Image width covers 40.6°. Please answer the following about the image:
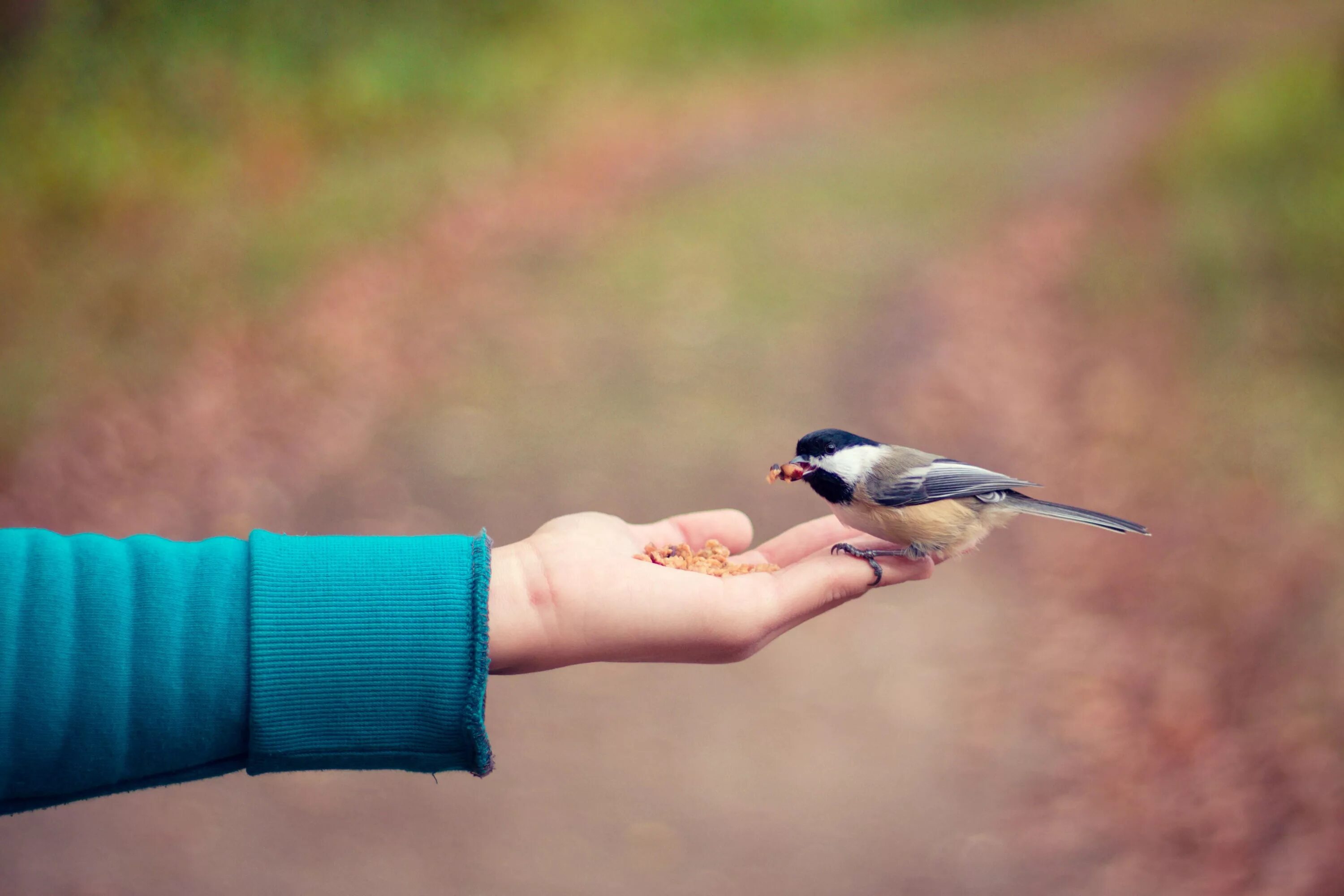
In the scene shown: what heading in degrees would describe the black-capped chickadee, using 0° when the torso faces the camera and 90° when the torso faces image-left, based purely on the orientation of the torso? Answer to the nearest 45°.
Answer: approximately 90°
